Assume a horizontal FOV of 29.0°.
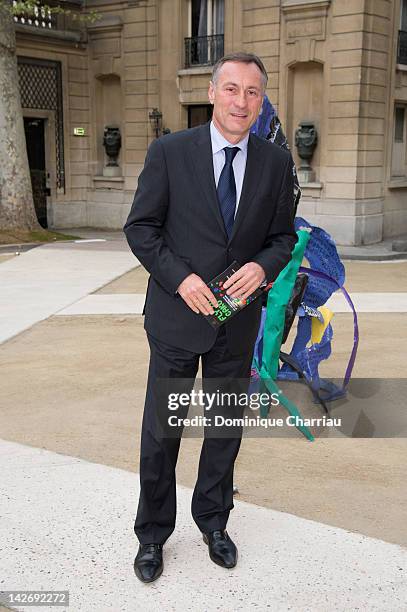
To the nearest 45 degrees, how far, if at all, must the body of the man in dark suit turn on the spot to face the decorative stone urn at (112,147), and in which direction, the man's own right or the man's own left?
approximately 180°

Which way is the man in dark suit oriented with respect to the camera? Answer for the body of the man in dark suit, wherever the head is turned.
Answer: toward the camera

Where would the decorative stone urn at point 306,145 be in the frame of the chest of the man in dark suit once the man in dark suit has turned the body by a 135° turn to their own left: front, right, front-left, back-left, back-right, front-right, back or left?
front-left

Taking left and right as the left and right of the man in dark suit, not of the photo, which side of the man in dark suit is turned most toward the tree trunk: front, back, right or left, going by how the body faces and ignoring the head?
back
